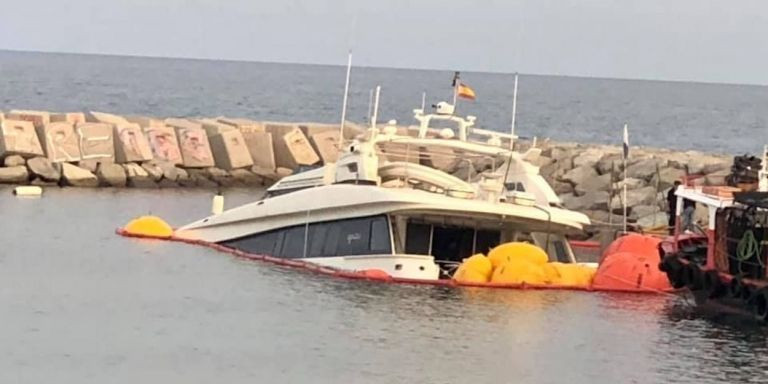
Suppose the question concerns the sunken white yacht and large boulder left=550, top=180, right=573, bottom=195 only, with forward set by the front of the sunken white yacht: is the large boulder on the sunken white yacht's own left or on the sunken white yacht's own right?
on the sunken white yacht's own right

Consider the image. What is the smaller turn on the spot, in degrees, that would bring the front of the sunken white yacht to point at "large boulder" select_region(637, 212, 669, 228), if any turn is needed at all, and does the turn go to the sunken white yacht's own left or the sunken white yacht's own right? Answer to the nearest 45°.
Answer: approximately 90° to the sunken white yacht's own right

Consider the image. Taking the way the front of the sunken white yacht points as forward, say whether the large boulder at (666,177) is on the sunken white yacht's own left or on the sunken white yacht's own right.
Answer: on the sunken white yacht's own right

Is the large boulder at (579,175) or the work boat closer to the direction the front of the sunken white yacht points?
the large boulder

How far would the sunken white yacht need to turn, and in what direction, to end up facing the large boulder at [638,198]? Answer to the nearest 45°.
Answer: approximately 90° to its right

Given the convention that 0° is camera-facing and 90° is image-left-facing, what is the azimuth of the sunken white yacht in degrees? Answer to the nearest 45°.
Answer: approximately 135°

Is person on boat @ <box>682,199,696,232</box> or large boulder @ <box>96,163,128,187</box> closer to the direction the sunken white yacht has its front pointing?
the large boulder
